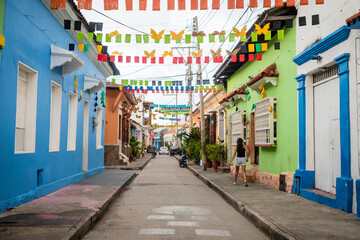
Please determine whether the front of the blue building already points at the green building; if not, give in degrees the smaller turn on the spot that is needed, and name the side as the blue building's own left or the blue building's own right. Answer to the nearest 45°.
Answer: approximately 45° to the blue building's own left

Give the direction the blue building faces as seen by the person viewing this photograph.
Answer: facing the viewer and to the right of the viewer

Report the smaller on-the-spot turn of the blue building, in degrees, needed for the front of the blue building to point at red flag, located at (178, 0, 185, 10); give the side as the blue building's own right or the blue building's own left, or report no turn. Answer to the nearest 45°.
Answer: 0° — it already faces it

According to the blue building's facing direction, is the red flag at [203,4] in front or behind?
in front

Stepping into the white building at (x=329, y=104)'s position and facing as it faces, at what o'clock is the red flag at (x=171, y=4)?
The red flag is roughly at 12 o'clock from the white building.

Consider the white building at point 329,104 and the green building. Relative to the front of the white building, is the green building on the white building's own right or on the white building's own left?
on the white building's own right

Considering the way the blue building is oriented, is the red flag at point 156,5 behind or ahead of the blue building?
ahead

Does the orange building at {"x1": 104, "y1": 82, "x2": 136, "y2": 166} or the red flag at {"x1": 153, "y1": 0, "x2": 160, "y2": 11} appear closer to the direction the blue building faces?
the red flag

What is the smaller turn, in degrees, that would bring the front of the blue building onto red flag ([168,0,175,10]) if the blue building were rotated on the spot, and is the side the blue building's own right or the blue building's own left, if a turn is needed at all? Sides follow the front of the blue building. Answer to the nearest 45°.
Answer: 0° — it already faces it

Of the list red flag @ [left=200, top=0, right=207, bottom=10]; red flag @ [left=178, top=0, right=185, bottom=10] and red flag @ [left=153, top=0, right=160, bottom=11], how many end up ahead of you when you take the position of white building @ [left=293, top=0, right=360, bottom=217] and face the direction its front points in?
3

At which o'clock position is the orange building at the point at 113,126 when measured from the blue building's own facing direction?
The orange building is roughly at 8 o'clock from the blue building.

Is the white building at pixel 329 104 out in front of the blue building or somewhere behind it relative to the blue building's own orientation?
in front

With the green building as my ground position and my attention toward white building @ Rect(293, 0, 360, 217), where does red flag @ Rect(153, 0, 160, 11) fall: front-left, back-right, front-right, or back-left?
front-right

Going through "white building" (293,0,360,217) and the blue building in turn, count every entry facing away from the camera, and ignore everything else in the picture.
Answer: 0

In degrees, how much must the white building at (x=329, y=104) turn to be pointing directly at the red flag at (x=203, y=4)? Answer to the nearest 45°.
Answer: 0° — it already faces it
